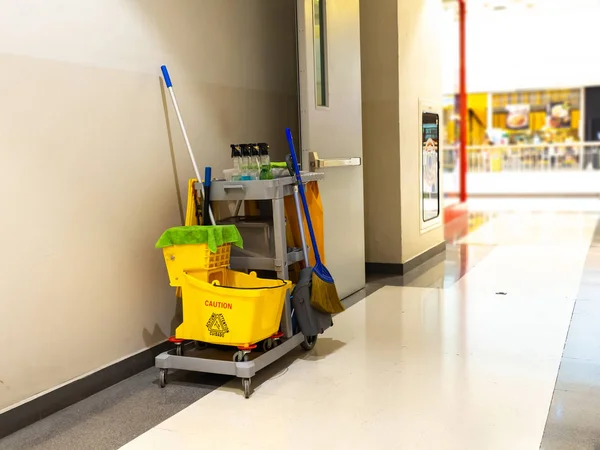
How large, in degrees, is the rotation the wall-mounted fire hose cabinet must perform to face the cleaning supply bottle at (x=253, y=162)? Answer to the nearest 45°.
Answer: approximately 45° to its right

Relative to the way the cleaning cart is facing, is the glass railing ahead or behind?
behind

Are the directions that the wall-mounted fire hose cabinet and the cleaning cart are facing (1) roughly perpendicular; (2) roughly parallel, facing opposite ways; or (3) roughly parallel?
roughly perpendicular

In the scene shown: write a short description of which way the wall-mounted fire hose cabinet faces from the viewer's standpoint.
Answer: facing the viewer and to the right of the viewer

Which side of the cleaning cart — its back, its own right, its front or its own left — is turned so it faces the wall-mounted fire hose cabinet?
back
